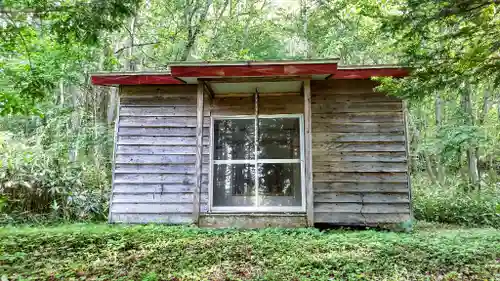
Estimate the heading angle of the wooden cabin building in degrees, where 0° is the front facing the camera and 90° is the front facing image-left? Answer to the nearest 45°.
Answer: approximately 0°

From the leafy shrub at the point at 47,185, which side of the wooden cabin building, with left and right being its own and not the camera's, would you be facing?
right

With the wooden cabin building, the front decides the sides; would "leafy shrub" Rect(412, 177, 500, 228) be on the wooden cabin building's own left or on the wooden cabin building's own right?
on the wooden cabin building's own left

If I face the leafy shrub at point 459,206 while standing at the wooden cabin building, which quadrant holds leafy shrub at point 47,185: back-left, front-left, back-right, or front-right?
back-left
